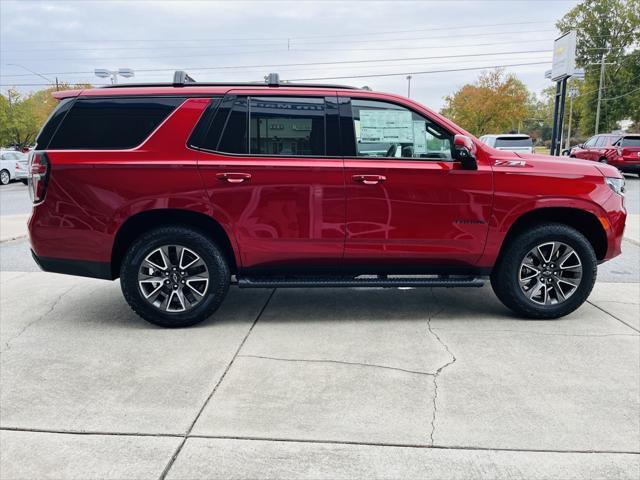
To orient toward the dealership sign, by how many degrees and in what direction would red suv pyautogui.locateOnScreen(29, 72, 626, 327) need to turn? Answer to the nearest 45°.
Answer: approximately 45° to its left

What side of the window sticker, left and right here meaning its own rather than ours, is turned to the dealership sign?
back

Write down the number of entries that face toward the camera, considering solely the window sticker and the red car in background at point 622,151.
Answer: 1

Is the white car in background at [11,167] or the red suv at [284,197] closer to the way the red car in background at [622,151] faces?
the white car in background

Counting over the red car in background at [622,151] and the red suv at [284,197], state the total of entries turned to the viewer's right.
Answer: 1

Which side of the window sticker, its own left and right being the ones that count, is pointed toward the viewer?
front

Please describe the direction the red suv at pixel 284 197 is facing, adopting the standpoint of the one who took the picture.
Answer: facing to the right of the viewer

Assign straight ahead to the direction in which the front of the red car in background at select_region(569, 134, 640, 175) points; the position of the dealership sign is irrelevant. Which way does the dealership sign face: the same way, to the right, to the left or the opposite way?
to the left

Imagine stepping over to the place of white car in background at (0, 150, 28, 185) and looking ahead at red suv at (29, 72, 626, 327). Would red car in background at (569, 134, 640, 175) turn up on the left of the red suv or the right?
left

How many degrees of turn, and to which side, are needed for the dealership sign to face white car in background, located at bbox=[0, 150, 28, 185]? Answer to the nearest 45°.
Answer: approximately 45° to its right

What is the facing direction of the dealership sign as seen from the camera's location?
facing the viewer and to the left of the viewer

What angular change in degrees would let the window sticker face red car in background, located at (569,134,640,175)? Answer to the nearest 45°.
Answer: approximately 135° to its left

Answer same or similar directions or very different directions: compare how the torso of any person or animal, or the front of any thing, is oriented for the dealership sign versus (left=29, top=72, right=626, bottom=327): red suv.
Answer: very different directions
